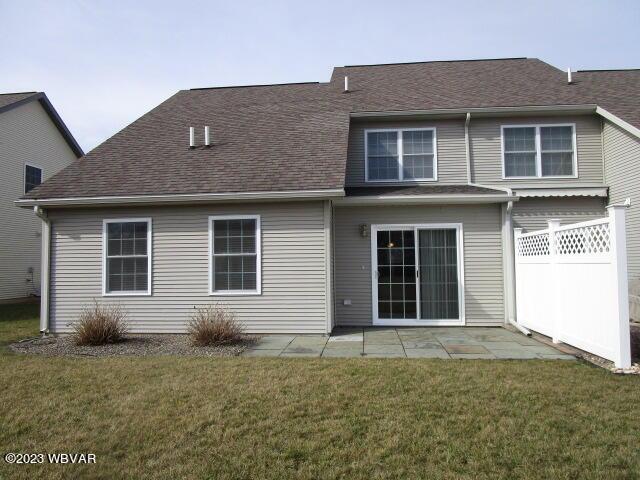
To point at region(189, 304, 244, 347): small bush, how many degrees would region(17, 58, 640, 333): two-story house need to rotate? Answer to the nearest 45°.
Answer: approximately 135° to its left

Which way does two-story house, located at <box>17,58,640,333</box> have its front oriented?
away from the camera

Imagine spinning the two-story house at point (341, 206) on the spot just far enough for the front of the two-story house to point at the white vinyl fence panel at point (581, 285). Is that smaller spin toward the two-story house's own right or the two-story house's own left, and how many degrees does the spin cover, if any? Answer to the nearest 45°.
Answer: approximately 135° to the two-story house's own right

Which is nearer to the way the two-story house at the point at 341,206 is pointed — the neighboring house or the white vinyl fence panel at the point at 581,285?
the neighboring house

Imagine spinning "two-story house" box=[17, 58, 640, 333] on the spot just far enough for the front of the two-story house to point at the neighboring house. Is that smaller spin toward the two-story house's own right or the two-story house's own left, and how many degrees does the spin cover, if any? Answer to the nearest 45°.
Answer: approximately 45° to the two-story house's own left
